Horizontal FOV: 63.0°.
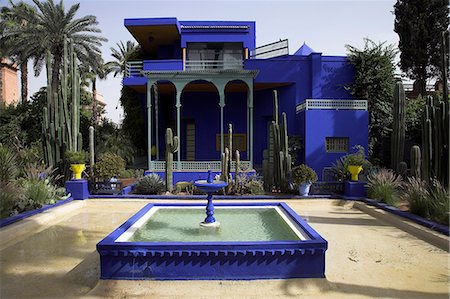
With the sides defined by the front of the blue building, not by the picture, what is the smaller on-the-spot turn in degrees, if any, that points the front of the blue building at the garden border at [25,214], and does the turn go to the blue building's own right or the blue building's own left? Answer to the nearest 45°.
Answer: approximately 45° to the blue building's own right

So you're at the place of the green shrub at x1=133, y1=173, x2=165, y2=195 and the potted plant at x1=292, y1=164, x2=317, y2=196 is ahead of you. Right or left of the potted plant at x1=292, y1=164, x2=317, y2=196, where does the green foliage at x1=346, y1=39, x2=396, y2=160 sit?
left

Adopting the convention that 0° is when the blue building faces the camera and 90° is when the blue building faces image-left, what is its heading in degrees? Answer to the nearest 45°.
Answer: approximately 0°

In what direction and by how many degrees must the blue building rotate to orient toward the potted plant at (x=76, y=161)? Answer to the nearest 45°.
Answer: approximately 45° to its right

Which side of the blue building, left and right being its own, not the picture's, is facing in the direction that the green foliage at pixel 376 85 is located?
left

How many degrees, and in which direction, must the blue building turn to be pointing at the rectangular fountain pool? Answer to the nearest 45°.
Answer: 0° — it already faces it

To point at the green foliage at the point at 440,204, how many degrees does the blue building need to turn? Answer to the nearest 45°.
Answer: approximately 45° to its left

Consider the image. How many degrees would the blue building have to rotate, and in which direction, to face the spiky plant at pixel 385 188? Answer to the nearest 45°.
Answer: approximately 45° to its left
